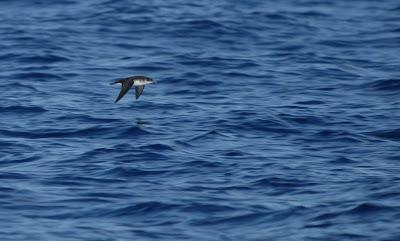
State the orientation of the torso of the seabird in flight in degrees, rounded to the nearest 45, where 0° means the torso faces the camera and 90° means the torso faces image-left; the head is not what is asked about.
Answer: approximately 270°
